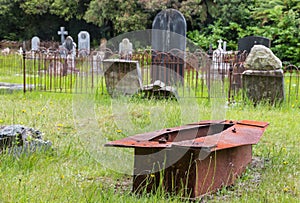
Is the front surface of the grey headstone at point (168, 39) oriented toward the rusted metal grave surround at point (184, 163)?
yes

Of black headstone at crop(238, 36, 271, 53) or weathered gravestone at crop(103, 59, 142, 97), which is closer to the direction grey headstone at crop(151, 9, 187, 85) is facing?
the weathered gravestone

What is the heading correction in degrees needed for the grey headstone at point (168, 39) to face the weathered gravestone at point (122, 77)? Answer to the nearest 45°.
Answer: approximately 45° to its right

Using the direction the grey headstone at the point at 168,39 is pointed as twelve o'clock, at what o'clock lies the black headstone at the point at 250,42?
the black headstone at the point at 250,42 is roughly at 8 o'clock from the grey headstone at the point at 168,39.

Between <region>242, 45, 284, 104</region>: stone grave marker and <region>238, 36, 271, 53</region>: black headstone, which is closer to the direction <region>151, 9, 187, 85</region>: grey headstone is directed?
the stone grave marker

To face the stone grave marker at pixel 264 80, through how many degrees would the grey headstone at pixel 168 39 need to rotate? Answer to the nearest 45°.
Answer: approximately 45° to its left

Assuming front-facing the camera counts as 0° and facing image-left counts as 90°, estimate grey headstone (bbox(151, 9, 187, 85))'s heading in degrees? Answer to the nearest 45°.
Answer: approximately 0°
